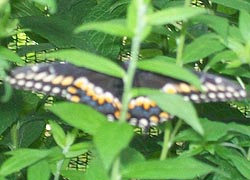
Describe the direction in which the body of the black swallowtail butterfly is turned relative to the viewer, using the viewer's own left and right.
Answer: facing away from the viewer
